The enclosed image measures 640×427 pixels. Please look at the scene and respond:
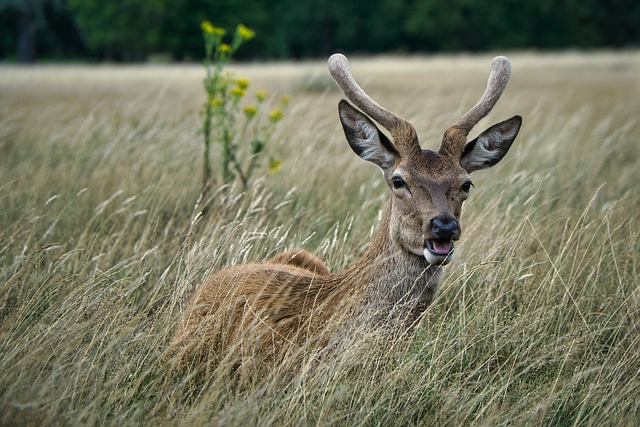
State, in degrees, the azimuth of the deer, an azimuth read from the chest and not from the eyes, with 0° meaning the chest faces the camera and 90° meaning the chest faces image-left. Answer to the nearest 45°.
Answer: approximately 315°
